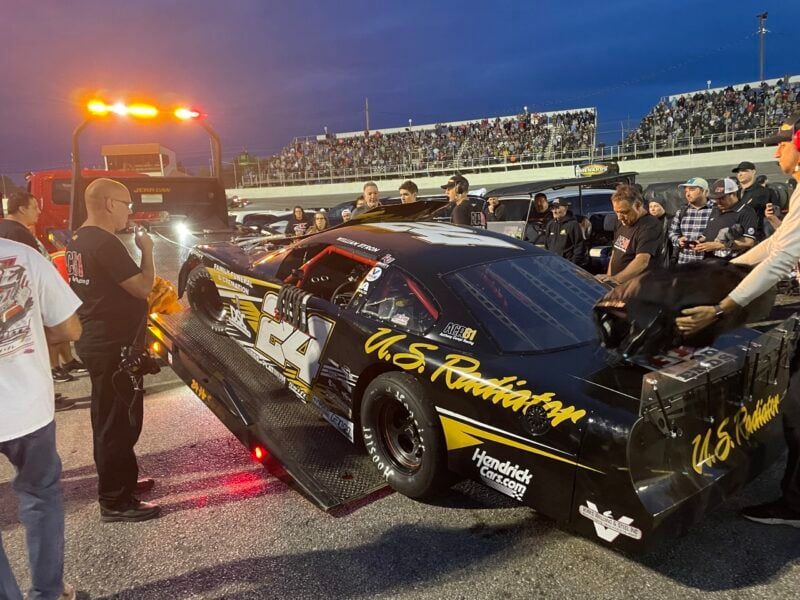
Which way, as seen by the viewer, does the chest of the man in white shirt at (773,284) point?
to the viewer's left

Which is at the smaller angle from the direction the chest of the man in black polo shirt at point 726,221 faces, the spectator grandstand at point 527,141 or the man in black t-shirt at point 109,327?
the man in black t-shirt

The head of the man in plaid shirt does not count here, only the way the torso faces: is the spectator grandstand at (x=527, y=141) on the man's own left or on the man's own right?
on the man's own right

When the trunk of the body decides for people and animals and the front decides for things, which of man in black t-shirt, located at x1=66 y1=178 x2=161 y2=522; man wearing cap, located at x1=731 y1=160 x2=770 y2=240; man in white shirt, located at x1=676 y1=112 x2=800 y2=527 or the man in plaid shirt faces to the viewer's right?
the man in black t-shirt

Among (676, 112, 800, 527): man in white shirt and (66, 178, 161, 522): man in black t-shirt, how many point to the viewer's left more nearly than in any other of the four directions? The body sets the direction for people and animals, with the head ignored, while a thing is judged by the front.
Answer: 1

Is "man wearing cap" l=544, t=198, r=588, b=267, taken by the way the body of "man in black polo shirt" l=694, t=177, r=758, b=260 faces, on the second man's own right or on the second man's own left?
on the second man's own right

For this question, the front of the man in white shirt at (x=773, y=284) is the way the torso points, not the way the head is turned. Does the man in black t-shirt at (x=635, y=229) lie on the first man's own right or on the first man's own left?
on the first man's own right

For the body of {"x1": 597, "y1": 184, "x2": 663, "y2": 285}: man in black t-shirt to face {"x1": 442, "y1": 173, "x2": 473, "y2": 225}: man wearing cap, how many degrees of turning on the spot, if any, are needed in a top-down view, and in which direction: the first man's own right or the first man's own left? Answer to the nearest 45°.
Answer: approximately 90° to the first man's own right

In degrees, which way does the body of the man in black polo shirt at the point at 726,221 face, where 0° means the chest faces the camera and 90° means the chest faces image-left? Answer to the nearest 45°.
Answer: approximately 45°

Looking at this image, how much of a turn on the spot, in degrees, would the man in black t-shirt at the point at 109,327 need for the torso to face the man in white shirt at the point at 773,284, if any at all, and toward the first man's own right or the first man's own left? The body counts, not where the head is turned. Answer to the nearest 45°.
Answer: approximately 45° to the first man's own right
